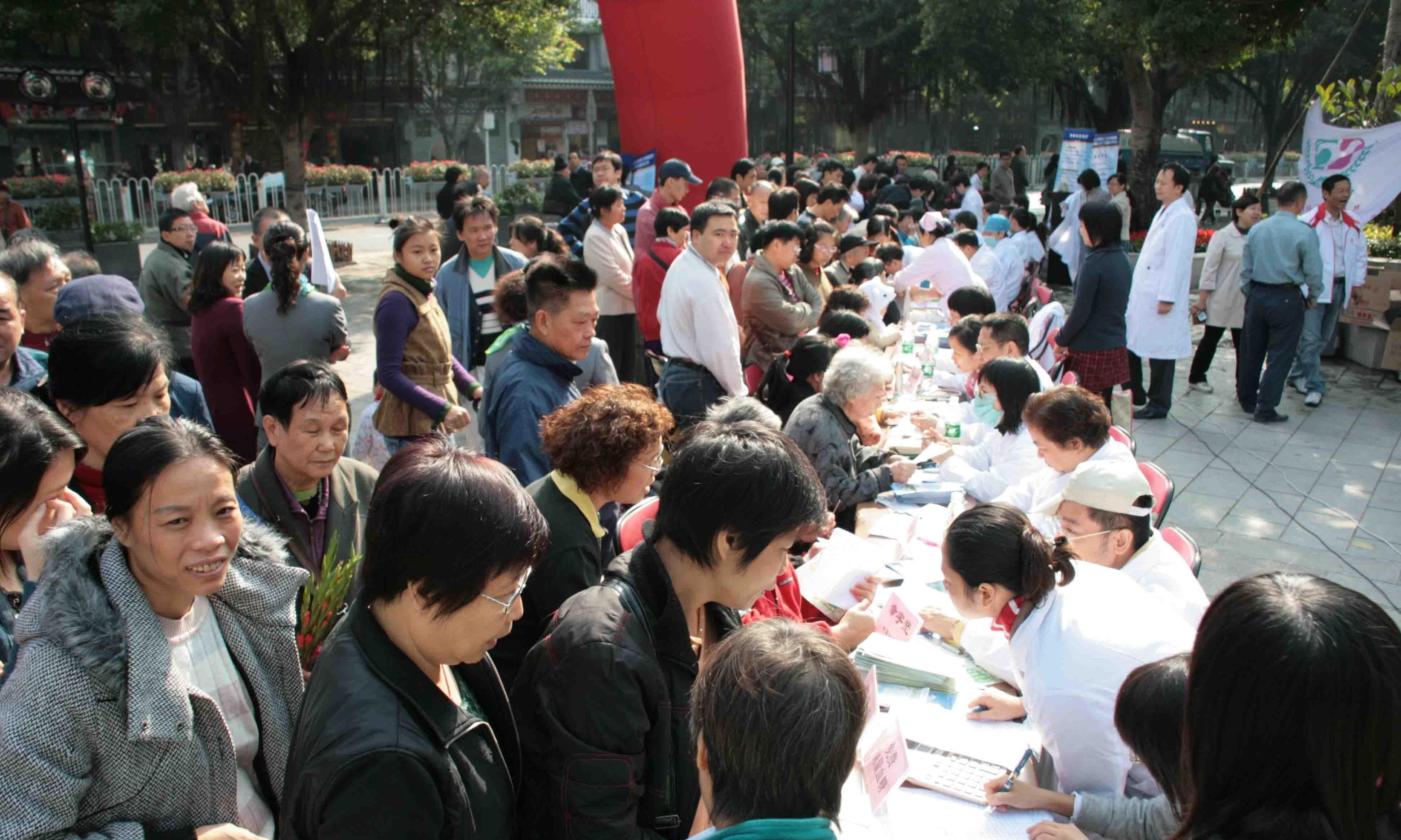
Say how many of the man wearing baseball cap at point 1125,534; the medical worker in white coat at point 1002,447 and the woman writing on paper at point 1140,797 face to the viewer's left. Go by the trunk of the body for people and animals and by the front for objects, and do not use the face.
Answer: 3

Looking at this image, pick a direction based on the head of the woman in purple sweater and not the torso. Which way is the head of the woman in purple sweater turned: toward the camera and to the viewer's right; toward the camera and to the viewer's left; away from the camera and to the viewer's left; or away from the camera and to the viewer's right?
toward the camera and to the viewer's right

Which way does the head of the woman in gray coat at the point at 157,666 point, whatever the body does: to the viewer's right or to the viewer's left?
to the viewer's right

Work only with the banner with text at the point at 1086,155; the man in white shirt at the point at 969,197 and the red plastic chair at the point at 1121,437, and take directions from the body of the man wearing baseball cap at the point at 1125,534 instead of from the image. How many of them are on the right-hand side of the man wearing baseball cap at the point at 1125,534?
3

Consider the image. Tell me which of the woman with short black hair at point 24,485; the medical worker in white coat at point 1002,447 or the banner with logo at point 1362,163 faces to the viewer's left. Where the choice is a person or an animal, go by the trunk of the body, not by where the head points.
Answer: the medical worker in white coat

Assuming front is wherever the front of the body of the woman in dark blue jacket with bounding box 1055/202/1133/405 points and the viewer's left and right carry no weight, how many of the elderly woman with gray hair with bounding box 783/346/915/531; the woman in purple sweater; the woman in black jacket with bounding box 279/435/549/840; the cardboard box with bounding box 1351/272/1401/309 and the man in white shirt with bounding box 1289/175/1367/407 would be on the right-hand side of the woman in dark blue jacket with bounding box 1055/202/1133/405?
2

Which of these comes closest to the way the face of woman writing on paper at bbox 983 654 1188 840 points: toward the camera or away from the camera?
away from the camera

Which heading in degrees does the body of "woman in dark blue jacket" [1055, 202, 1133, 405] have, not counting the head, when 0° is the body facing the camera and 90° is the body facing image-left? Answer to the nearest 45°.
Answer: approximately 135°

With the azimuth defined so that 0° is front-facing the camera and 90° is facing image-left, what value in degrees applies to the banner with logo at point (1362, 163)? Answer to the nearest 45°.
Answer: approximately 0°

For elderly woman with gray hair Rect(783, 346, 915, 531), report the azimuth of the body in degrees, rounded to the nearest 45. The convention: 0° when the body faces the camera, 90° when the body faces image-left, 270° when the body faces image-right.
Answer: approximately 270°
